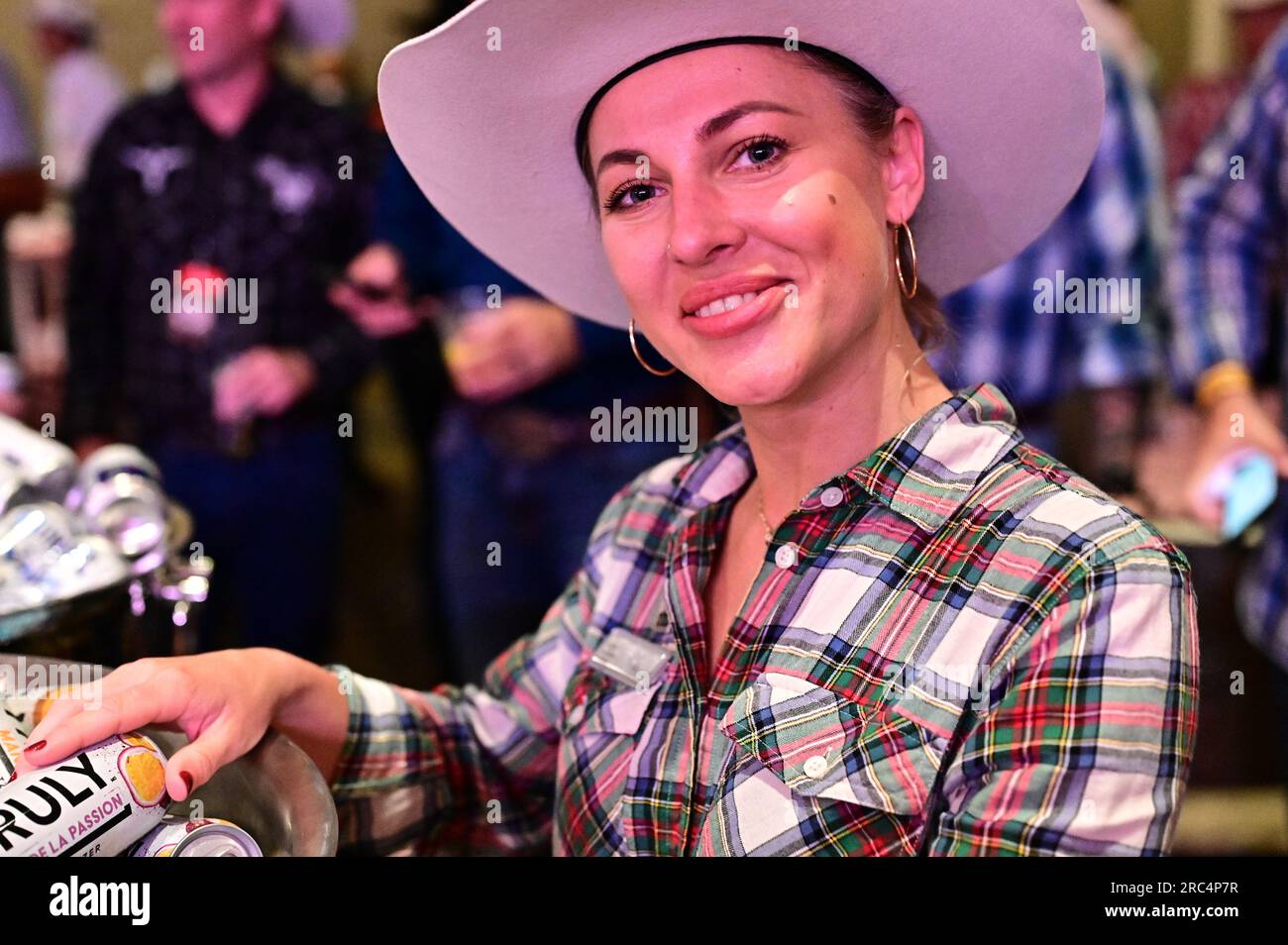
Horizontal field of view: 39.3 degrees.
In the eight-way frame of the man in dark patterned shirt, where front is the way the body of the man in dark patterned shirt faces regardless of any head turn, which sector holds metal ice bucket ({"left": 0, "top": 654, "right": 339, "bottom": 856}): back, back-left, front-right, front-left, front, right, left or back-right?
front

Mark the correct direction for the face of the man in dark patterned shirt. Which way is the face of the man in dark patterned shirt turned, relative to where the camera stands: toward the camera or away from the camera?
toward the camera

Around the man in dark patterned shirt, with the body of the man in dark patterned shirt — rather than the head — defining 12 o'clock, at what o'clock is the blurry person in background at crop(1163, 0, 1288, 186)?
The blurry person in background is roughly at 9 o'clock from the man in dark patterned shirt.

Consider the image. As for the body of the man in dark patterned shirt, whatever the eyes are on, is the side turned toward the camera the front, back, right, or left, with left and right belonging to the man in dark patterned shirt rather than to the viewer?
front

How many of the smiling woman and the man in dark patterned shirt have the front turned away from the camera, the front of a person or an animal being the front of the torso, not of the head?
0

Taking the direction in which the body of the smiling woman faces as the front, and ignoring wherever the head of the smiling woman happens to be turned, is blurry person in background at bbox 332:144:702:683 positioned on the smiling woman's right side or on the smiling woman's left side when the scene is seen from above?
on the smiling woman's right side

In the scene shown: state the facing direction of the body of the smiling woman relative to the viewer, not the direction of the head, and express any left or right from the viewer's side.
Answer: facing the viewer and to the left of the viewer

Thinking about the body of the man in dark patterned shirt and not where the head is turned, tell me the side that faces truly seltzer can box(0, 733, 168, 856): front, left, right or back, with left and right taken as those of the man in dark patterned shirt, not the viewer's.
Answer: front

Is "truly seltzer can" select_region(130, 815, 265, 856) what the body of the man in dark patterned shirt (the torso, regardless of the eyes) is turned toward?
yes

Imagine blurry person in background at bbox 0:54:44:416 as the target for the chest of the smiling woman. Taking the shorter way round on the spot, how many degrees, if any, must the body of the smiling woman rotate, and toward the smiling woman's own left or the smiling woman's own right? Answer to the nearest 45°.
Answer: approximately 90° to the smiling woman's own right

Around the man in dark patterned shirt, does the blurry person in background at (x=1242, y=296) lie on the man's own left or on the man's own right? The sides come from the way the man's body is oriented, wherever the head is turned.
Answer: on the man's own left

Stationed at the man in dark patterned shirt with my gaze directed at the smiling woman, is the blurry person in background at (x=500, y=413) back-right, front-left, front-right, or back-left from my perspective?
front-left
